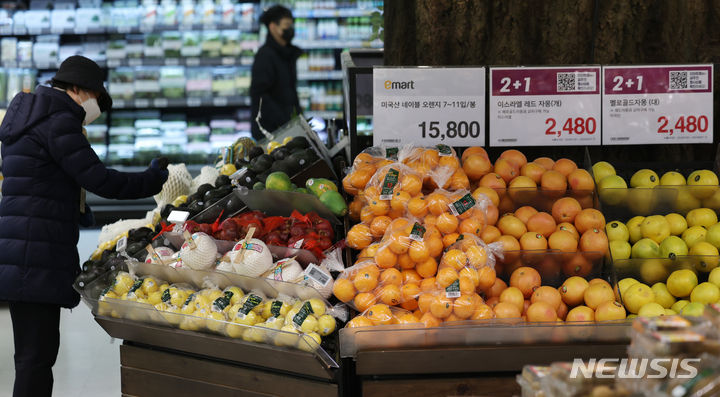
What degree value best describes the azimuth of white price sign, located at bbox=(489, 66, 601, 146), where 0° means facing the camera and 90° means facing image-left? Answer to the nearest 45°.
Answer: approximately 0°

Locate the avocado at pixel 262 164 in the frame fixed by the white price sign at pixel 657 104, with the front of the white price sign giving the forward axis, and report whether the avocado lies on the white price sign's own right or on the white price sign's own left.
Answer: on the white price sign's own right

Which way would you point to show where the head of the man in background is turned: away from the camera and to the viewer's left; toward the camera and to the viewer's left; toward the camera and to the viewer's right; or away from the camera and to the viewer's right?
toward the camera and to the viewer's right

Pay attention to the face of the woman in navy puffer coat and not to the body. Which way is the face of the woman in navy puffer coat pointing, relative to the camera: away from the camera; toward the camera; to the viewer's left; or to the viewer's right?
to the viewer's right

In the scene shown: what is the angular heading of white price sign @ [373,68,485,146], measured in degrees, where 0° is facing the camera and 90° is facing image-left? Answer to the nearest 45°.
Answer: approximately 0°

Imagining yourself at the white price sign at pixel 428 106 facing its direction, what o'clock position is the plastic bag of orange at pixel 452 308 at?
The plastic bag of orange is roughly at 12 o'clock from the white price sign.

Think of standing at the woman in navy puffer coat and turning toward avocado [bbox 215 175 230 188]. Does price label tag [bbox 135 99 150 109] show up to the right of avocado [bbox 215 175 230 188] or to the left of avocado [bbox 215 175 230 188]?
left

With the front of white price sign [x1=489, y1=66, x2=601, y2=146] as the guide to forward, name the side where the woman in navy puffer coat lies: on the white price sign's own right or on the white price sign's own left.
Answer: on the white price sign's own right

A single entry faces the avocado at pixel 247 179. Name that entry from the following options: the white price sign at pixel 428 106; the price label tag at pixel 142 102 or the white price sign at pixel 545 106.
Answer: the price label tag

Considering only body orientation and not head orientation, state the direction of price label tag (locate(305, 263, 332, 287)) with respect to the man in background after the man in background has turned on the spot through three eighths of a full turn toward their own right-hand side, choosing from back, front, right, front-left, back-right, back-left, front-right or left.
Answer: left
